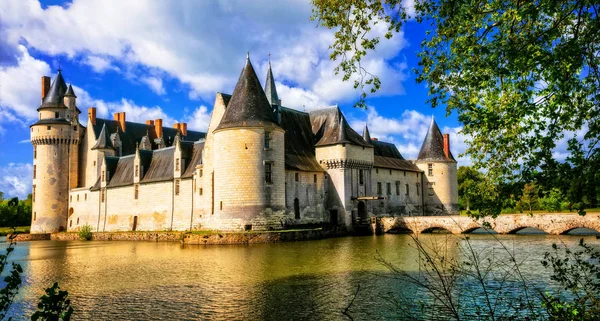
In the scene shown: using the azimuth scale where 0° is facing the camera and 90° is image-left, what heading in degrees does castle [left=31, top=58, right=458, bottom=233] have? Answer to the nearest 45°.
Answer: approximately 315°
